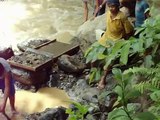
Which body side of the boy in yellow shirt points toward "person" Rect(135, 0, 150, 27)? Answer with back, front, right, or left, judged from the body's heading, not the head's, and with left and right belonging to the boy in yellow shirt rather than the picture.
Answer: back

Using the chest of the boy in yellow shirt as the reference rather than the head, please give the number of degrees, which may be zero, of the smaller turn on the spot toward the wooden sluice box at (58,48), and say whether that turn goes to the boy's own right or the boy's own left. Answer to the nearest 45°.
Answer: approximately 90° to the boy's own right

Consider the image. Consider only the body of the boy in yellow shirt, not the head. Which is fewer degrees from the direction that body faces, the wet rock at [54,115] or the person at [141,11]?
the wet rock

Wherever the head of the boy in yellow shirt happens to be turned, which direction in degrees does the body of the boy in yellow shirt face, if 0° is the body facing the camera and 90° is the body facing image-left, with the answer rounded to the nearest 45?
approximately 45°

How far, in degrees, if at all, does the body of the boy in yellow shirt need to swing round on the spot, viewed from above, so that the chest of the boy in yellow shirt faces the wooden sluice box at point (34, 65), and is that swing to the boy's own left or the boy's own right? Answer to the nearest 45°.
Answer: approximately 45° to the boy's own right

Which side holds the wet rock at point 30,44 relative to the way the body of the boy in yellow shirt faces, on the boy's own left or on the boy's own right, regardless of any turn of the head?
on the boy's own right

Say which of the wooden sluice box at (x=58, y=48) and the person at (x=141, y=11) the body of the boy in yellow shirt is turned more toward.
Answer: the wooden sluice box
